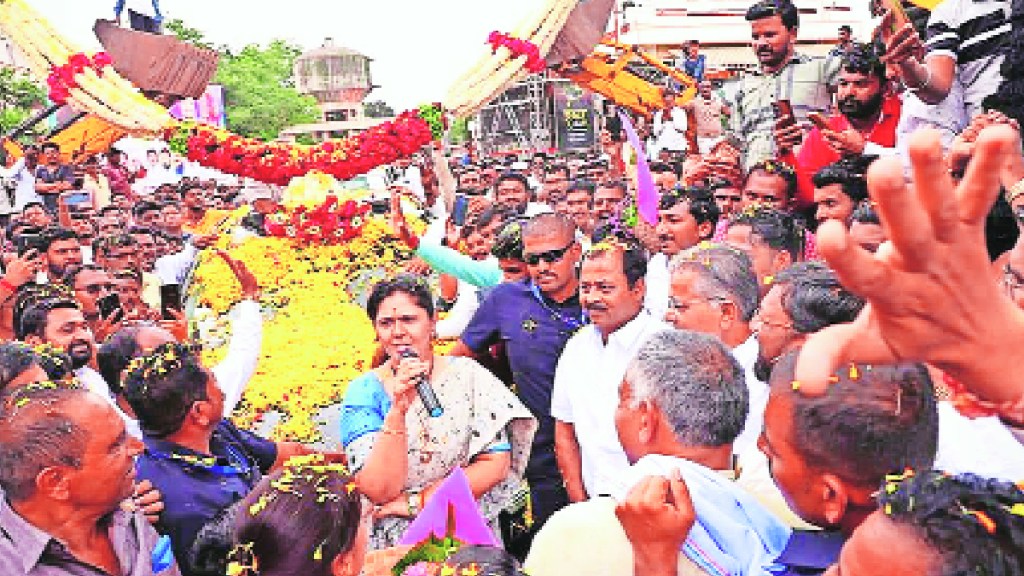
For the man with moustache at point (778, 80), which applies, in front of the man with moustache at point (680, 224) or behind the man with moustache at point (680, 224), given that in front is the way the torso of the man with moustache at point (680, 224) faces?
behind

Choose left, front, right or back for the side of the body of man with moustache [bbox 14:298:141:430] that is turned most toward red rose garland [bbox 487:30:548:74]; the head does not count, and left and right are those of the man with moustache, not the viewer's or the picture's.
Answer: left

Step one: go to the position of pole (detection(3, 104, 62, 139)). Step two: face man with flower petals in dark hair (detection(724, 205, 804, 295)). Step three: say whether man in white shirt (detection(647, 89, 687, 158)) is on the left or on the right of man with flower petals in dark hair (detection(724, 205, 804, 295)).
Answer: left

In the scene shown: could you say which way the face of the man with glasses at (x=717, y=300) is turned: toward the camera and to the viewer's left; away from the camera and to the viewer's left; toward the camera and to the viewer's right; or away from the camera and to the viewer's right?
toward the camera and to the viewer's left

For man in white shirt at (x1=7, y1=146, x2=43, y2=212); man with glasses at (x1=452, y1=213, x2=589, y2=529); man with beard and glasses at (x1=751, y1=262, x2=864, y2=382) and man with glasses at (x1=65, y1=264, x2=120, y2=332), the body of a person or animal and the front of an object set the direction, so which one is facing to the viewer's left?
the man with beard and glasses

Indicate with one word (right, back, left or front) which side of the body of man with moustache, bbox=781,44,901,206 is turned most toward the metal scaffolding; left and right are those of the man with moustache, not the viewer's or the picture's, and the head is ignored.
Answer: right

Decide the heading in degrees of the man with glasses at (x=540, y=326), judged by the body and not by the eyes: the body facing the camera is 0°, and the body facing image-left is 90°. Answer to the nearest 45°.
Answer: approximately 315°

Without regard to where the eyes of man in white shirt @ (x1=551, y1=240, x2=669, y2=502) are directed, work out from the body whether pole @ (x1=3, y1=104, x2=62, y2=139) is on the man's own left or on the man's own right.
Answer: on the man's own right

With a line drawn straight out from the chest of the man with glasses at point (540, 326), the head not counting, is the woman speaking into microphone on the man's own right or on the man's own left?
on the man's own right

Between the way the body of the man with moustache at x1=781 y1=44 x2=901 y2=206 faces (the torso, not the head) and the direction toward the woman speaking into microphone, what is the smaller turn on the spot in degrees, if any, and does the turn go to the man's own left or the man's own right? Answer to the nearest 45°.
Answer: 0° — they already face them

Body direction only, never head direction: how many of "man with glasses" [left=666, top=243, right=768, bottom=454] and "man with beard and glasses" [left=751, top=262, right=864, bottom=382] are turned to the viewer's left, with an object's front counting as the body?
2

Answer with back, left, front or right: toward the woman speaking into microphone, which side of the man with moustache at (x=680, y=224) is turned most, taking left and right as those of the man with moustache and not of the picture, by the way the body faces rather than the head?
front

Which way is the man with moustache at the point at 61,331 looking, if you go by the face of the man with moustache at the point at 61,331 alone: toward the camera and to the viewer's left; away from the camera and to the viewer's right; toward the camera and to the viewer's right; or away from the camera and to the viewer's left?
toward the camera and to the viewer's right

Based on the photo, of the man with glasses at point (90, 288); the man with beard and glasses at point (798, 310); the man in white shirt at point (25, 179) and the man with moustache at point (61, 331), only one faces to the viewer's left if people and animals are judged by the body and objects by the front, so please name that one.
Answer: the man with beard and glasses at point (798, 310)

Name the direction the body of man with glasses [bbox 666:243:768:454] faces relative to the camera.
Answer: to the viewer's left

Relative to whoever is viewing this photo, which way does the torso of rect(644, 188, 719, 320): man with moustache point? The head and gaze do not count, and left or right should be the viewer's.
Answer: facing the viewer and to the left of the viewer

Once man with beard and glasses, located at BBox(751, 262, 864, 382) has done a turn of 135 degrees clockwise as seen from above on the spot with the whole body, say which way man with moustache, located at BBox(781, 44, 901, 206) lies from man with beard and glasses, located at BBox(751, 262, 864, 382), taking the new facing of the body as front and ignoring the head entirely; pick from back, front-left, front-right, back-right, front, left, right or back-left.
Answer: front-left

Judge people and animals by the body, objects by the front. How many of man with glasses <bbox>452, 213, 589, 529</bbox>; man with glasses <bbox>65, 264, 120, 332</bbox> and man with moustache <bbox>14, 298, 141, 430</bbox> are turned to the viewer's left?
0
